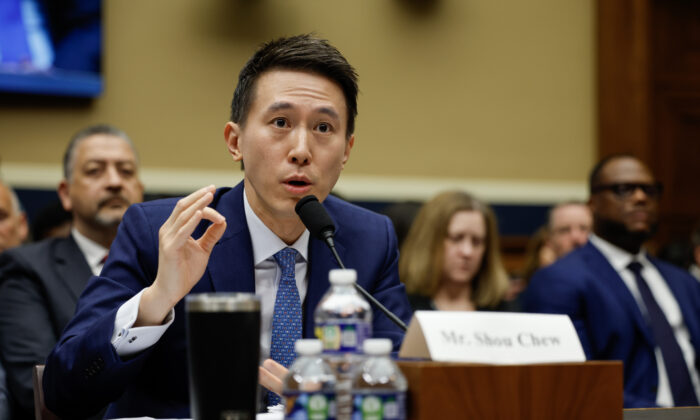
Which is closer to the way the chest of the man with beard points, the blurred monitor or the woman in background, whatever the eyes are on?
the woman in background

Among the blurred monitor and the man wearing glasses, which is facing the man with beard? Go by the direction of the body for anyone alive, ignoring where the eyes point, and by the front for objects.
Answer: the blurred monitor

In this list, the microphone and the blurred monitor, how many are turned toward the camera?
1

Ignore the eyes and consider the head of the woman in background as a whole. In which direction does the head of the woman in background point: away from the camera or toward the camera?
toward the camera

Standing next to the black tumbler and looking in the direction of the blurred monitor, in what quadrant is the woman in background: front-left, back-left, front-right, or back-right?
front-right

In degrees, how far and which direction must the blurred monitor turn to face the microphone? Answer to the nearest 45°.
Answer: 0° — it already faces it

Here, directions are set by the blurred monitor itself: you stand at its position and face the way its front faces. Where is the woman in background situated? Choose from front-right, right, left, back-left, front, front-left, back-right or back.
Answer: front-left

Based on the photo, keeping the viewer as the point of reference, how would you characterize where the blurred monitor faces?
facing the viewer

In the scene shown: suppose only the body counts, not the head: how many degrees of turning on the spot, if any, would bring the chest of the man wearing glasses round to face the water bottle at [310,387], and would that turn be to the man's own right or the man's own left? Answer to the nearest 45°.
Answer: approximately 45° to the man's own right

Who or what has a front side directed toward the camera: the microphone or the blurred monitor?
the blurred monitor

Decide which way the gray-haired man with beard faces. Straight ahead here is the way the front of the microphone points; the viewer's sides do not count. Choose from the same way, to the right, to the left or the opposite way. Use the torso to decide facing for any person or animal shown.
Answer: the opposite way

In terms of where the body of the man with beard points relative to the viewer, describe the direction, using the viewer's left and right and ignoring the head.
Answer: facing the viewer and to the right of the viewer

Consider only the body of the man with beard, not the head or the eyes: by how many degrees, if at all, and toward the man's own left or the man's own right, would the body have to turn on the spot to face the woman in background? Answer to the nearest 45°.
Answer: approximately 45° to the man's own left

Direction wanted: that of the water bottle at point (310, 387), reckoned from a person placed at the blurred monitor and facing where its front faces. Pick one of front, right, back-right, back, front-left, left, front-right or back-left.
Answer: front

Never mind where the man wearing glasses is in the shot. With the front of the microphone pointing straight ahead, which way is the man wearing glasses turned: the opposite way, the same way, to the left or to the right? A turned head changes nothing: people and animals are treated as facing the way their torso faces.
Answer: the opposite way

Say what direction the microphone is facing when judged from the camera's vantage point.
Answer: facing away from the viewer and to the left of the viewer
